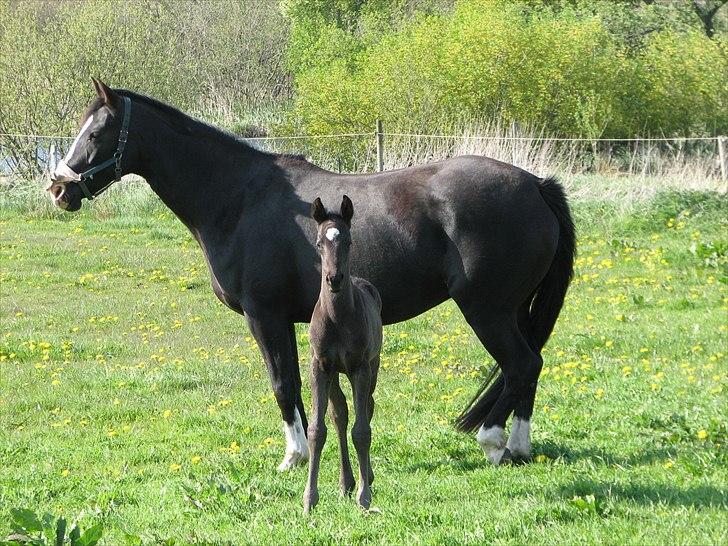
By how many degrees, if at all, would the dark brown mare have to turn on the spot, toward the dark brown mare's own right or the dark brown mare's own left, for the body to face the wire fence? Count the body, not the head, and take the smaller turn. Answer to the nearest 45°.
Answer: approximately 90° to the dark brown mare's own right

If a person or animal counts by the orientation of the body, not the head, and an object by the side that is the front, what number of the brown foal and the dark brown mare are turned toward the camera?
1

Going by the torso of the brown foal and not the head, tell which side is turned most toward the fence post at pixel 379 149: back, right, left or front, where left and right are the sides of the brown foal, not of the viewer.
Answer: back

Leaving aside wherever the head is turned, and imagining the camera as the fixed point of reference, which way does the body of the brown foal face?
toward the camera

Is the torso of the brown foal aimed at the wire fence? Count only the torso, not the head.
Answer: no

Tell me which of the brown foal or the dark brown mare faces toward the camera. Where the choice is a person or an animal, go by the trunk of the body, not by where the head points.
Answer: the brown foal

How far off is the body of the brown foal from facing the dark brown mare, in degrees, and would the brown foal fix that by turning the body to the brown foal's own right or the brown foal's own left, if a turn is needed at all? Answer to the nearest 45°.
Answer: approximately 180°

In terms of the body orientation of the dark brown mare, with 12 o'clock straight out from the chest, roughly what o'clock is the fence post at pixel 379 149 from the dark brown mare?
The fence post is roughly at 3 o'clock from the dark brown mare.

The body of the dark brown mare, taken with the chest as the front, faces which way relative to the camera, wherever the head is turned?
to the viewer's left

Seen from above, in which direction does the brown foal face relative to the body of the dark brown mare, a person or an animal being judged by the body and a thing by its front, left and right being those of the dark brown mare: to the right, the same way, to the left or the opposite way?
to the left
